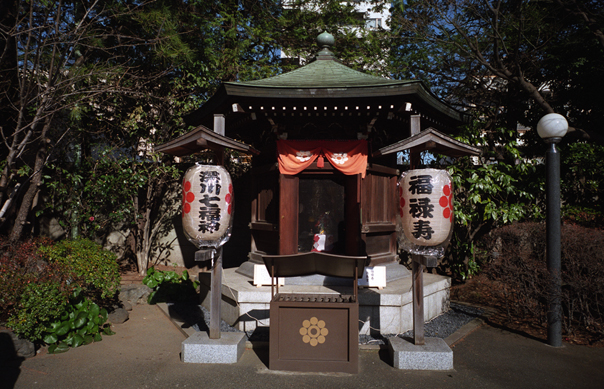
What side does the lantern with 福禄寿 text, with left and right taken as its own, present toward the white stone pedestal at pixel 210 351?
right

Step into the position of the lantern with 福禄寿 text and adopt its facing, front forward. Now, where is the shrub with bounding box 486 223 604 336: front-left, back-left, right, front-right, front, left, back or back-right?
back-left

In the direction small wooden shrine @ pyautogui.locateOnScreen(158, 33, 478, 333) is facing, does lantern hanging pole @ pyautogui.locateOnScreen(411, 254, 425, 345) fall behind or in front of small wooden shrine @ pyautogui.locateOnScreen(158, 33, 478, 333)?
in front

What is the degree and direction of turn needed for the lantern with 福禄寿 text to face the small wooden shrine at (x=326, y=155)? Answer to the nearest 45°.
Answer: approximately 135° to its right

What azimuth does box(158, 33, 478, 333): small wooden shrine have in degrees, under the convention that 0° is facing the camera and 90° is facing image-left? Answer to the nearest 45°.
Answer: approximately 0°

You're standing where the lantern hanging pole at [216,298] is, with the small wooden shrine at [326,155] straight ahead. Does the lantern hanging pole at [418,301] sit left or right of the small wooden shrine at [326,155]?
right

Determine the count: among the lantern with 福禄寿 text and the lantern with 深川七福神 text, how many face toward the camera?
2

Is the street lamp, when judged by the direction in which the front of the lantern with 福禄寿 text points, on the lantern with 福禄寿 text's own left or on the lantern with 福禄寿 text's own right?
on the lantern with 福禄寿 text's own left

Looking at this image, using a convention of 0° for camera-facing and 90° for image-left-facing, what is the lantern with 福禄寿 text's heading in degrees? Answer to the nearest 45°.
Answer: approximately 0°

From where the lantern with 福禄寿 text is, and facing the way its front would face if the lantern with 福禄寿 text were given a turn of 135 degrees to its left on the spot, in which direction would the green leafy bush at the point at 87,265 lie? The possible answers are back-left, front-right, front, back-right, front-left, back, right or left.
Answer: back-left

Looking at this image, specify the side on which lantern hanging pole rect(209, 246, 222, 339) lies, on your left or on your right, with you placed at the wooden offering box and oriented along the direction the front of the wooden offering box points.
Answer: on your right

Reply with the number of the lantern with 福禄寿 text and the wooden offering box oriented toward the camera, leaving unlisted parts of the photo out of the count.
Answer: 2

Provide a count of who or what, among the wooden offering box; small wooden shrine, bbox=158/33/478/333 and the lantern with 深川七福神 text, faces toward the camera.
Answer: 3

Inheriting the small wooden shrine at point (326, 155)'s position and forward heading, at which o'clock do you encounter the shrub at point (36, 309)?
The shrub is roughly at 2 o'clock from the small wooden shrine.
